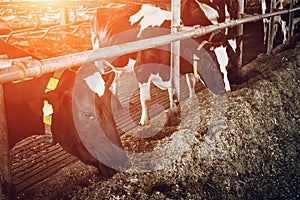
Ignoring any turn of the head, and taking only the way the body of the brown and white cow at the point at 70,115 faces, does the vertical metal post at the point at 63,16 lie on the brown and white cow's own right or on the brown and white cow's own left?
on the brown and white cow's own left

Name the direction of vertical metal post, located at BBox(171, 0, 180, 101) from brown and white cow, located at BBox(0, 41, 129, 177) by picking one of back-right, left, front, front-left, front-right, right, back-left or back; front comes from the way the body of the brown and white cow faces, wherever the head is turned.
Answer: left

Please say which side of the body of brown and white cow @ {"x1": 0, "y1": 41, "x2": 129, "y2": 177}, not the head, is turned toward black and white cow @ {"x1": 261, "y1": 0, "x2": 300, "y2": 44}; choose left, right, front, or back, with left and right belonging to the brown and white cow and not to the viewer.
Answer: left

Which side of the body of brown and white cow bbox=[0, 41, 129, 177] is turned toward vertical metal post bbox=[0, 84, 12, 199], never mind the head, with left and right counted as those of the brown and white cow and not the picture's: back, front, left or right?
right

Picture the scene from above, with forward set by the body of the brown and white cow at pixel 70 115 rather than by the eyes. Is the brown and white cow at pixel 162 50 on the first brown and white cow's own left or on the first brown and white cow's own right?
on the first brown and white cow's own left
